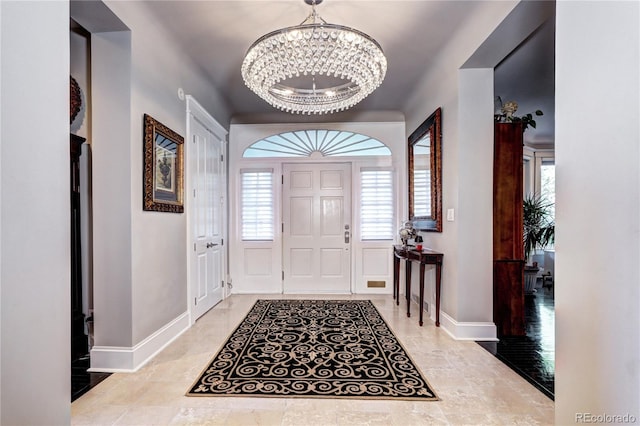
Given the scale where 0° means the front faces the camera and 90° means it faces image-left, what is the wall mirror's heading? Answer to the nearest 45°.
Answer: approximately 90°

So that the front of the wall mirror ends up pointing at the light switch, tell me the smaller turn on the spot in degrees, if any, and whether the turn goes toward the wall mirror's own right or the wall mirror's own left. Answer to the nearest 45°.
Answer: approximately 90° to the wall mirror's own left

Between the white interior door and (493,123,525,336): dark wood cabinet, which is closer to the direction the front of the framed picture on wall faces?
the dark wood cabinet

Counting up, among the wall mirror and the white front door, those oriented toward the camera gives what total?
1

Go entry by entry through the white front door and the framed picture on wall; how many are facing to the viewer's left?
0

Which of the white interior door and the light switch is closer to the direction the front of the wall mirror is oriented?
the white interior door

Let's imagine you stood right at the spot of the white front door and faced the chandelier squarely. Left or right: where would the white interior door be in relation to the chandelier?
right

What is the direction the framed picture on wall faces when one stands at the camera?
facing the viewer and to the right of the viewer

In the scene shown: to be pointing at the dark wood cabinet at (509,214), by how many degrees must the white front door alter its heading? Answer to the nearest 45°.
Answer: approximately 45° to its left

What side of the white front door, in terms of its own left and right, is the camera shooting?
front

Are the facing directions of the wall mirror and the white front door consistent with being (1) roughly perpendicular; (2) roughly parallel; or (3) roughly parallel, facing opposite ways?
roughly perpendicular

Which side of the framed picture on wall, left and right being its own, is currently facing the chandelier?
front

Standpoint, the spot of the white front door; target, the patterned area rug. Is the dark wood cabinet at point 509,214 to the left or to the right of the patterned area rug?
left
